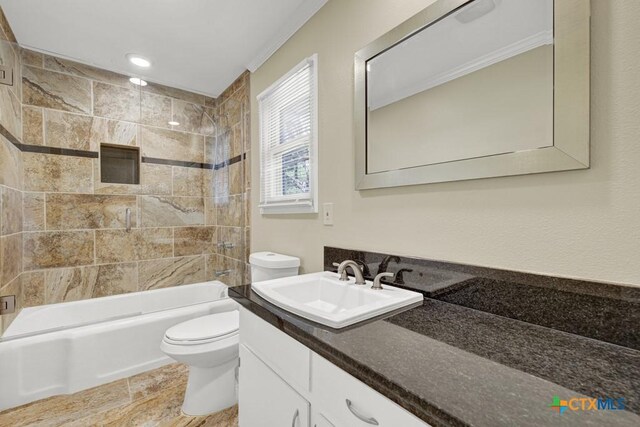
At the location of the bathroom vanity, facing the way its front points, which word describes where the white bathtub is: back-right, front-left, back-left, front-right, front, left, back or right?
front-right

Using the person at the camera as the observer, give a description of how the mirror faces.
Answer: facing the viewer and to the left of the viewer

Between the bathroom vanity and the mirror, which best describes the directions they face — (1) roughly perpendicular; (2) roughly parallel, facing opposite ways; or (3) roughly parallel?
roughly parallel

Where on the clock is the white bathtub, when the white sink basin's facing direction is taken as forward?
The white bathtub is roughly at 2 o'clock from the white sink basin.

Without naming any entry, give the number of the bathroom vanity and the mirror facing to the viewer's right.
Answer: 0

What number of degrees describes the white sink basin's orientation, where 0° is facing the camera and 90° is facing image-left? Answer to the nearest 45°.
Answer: approximately 45°

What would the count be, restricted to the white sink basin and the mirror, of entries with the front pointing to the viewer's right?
0

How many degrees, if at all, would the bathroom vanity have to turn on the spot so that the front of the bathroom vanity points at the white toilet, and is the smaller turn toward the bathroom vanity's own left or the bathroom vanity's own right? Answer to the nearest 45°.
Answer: approximately 45° to the bathroom vanity's own right

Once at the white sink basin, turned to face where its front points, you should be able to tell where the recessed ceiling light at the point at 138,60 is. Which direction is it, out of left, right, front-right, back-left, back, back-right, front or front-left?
right

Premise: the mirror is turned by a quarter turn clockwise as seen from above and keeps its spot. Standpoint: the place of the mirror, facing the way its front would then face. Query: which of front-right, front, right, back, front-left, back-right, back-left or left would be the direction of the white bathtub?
front-left

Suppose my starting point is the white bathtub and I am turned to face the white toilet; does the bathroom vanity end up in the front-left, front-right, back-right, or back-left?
front-right

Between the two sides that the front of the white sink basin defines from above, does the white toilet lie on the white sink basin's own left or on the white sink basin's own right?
on the white sink basin's own right
